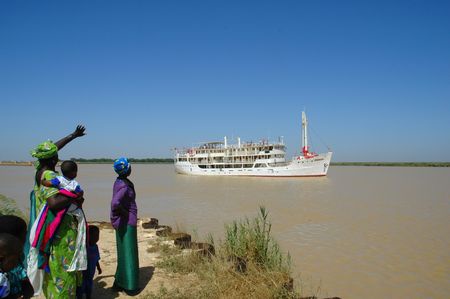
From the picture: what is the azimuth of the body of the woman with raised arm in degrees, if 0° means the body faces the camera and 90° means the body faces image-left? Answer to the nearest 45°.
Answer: approximately 225°

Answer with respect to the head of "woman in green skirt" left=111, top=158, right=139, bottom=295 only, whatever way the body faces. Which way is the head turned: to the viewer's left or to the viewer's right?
to the viewer's right

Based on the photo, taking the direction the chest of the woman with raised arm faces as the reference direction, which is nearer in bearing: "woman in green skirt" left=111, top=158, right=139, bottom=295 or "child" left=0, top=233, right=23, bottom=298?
the woman in green skirt

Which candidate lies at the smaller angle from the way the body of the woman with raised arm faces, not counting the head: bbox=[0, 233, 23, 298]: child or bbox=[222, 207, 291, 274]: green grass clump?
the green grass clump

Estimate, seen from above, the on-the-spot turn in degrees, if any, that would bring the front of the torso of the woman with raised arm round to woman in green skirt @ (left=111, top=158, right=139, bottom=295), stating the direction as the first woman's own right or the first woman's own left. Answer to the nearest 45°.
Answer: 0° — they already face them

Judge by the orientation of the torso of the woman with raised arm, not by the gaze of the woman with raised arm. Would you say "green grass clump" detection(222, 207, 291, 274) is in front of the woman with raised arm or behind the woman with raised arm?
in front
